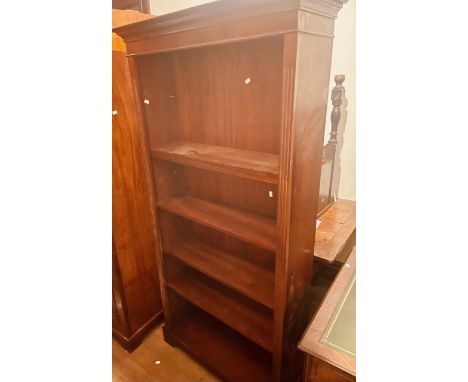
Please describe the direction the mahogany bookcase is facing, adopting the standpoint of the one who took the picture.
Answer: facing the viewer and to the left of the viewer
